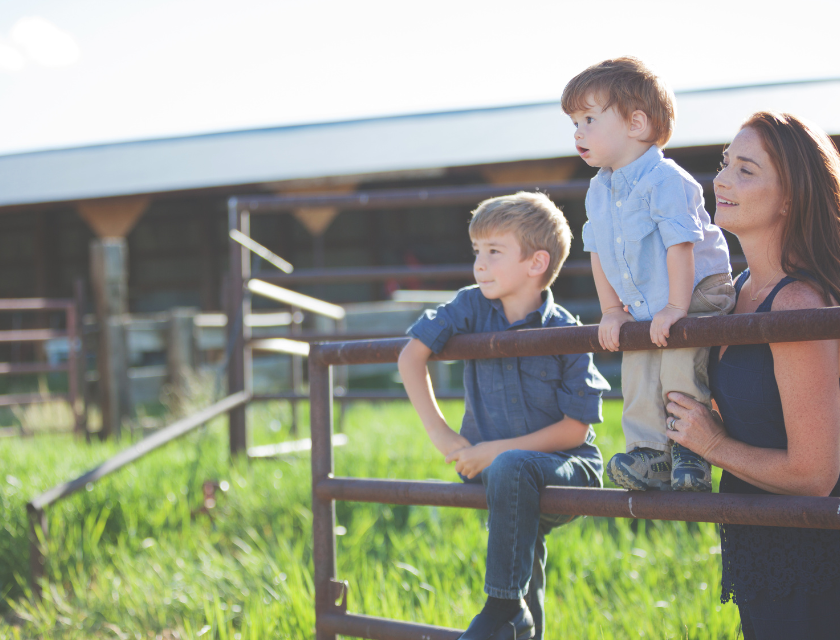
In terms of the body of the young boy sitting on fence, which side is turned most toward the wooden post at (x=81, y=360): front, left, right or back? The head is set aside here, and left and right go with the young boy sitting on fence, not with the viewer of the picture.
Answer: right

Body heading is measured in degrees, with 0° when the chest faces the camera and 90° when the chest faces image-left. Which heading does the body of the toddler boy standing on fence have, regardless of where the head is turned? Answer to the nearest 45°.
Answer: approximately 45°

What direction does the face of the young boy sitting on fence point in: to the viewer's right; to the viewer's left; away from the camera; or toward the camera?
to the viewer's left

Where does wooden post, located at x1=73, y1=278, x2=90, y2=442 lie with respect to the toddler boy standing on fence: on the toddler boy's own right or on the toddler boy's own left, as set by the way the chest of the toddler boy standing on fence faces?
on the toddler boy's own right

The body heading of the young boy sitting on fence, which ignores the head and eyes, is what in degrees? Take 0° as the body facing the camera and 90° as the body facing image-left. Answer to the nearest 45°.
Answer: approximately 45°
